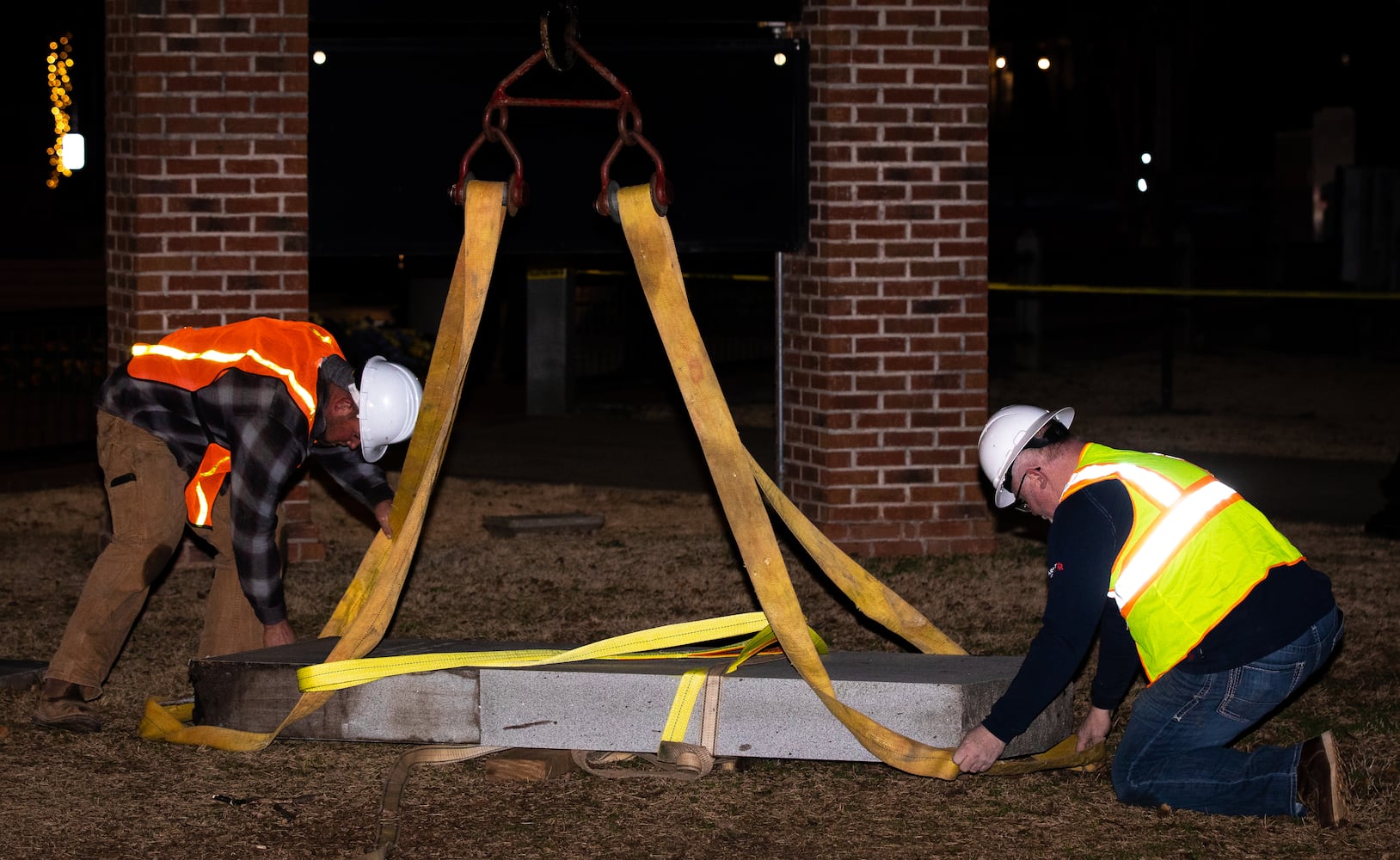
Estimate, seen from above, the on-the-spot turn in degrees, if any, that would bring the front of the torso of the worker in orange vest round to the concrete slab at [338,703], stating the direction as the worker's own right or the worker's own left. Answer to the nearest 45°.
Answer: approximately 45° to the worker's own right

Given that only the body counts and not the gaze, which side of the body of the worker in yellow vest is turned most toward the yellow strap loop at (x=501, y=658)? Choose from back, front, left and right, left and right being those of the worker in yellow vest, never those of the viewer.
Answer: front

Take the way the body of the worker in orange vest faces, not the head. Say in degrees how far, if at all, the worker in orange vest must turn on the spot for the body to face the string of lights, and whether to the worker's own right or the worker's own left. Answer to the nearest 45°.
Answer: approximately 90° to the worker's own left

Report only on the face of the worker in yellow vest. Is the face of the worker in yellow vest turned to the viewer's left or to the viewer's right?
to the viewer's left

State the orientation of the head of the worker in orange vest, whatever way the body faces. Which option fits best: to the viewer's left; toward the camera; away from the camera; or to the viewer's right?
to the viewer's right

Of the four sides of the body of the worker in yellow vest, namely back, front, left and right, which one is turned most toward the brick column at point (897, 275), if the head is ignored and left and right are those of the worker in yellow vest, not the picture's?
right

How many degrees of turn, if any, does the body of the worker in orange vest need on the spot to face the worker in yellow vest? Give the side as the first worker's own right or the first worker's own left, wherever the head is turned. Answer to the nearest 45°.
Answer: approximately 45° to the first worker's own right

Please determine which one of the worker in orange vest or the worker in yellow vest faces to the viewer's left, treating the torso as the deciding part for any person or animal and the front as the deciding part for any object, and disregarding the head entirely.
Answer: the worker in yellow vest

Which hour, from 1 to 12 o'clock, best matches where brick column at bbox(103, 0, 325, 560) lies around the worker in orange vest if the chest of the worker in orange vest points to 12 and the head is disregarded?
The brick column is roughly at 9 o'clock from the worker in orange vest.

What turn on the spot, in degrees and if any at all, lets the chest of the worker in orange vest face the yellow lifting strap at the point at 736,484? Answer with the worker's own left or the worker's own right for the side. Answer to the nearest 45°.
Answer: approximately 45° to the worker's own right

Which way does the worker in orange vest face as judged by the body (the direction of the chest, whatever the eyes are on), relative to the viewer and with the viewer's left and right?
facing to the right of the viewer

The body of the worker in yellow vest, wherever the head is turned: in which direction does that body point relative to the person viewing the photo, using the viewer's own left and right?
facing to the left of the viewer

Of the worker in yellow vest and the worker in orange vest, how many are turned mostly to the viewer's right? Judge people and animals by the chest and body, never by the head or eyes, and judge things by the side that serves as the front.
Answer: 1
